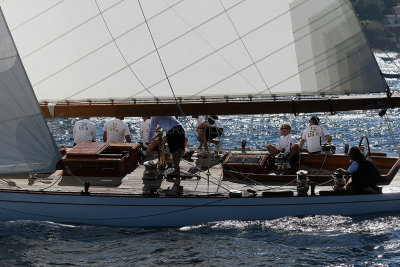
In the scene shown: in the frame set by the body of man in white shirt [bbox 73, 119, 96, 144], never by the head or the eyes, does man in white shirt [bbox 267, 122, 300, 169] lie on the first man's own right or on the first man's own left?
on the first man's own right

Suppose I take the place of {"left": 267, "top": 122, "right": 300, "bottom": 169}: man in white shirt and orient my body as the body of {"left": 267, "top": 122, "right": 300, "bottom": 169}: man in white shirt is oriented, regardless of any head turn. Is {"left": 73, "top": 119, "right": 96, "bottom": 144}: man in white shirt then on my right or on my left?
on my right

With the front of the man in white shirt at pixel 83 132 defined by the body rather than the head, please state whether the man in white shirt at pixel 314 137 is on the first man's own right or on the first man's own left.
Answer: on the first man's own right

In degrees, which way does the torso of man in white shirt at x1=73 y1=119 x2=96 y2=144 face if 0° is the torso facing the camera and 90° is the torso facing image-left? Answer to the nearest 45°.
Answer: approximately 180°

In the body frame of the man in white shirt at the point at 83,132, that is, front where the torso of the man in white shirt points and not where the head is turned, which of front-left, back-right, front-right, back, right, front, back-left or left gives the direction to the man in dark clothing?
back-right

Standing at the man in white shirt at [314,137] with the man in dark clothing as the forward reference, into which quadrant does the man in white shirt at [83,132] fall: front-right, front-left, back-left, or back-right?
back-right

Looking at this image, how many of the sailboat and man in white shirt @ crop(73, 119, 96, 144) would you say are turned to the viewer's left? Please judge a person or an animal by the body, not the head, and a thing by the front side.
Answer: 1

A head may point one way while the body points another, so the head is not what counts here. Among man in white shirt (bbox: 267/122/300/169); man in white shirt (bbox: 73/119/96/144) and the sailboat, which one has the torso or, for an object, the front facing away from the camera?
man in white shirt (bbox: 73/119/96/144)

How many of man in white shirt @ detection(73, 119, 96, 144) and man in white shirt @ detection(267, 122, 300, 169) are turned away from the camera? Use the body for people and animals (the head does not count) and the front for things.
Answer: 1

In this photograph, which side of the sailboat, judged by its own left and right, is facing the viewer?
left
